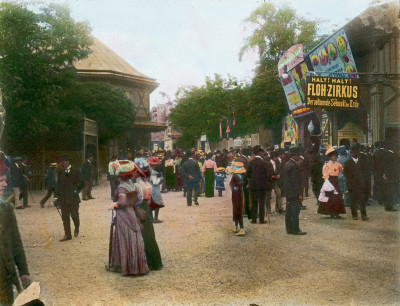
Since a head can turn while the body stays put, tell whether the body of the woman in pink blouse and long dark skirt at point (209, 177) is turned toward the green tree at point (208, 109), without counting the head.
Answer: yes

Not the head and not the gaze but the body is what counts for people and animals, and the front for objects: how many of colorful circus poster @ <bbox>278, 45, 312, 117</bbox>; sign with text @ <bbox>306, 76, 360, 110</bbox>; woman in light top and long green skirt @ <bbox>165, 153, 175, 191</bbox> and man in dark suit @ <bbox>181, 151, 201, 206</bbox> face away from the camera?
2

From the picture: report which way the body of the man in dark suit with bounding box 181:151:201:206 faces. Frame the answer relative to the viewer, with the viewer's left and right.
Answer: facing away from the viewer

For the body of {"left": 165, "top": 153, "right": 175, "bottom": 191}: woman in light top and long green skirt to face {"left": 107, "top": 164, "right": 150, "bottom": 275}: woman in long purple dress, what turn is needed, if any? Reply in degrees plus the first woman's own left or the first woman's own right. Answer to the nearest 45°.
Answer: approximately 180°

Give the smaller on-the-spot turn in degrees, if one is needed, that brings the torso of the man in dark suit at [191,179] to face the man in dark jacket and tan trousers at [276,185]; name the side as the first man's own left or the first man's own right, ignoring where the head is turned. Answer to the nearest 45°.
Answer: approximately 135° to the first man's own right
